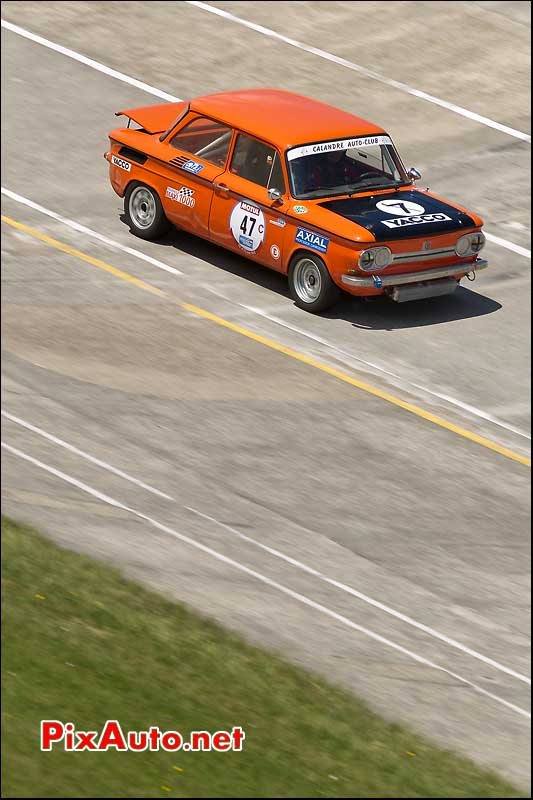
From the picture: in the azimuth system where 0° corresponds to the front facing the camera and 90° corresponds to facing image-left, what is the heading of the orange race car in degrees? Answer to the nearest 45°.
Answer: approximately 315°
